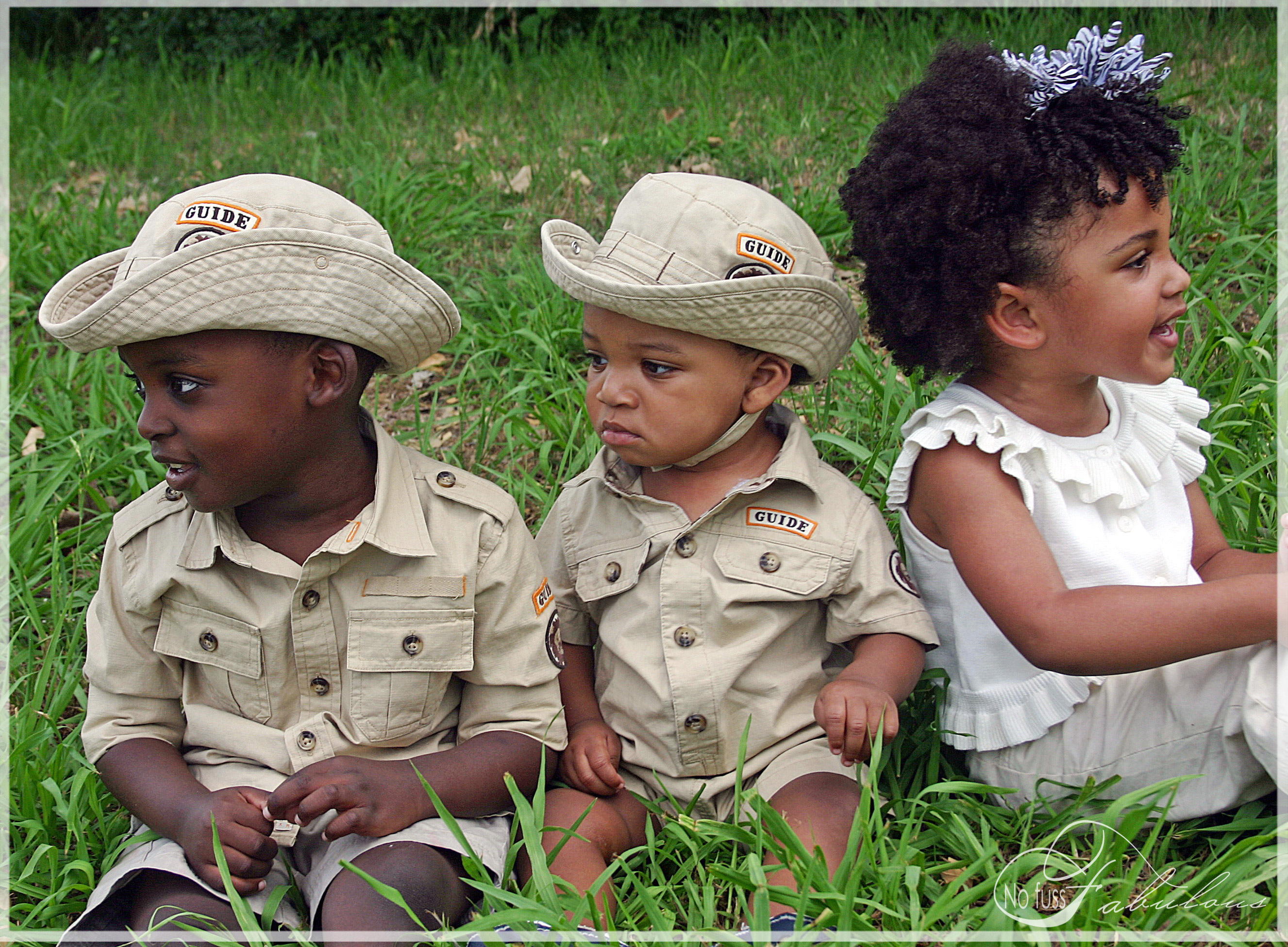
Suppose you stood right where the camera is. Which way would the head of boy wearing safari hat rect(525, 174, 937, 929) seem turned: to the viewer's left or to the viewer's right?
to the viewer's left

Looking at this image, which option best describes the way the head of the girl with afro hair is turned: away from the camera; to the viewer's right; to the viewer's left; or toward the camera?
to the viewer's right

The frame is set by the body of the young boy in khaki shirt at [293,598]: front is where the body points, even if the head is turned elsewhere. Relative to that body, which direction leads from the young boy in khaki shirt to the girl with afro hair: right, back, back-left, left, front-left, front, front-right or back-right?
left

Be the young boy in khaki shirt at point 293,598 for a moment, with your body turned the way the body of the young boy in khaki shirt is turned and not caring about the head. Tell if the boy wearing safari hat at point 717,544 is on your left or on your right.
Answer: on your left

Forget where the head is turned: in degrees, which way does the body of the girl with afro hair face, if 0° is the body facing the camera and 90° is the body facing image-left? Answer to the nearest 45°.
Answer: approximately 315°

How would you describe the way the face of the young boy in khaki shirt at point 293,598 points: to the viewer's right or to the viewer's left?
to the viewer's left
